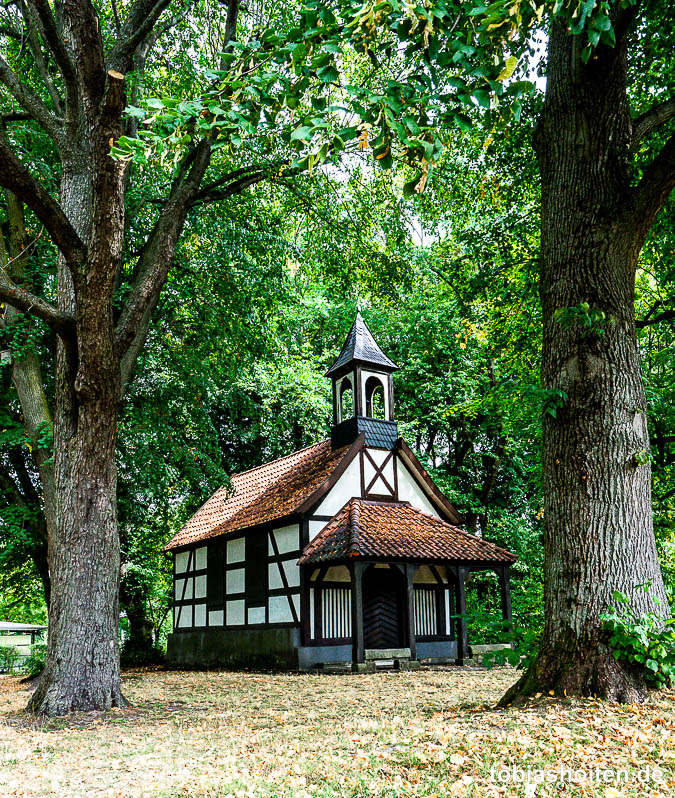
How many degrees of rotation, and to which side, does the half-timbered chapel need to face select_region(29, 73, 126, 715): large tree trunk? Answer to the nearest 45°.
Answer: approximately 45° to its right

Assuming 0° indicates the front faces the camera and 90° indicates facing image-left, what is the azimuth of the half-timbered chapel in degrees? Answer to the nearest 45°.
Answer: approximately 315°
